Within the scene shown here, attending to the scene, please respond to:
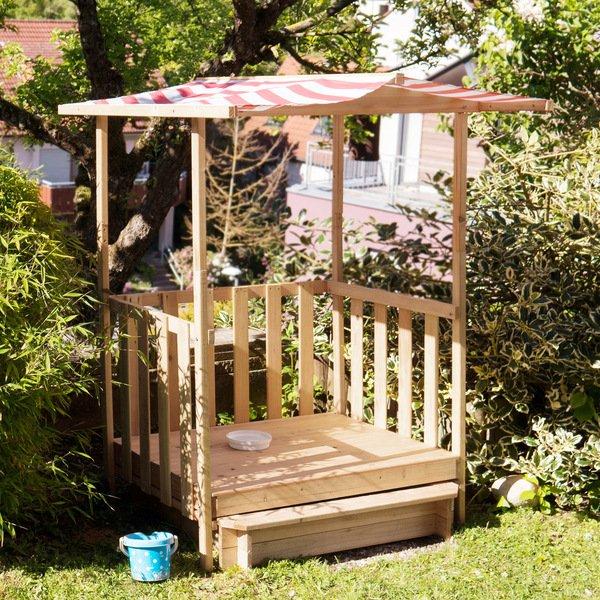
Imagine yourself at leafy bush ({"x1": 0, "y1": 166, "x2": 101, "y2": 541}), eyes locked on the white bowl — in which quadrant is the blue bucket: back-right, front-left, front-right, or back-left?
front-right

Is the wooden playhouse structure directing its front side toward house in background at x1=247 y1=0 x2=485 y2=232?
no

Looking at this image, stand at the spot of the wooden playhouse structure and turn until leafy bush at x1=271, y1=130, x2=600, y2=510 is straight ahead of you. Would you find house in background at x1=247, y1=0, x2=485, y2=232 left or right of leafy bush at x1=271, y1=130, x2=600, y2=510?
left

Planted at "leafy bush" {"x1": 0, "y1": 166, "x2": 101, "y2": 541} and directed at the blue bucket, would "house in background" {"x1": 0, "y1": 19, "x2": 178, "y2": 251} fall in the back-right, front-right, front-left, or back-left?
back-left

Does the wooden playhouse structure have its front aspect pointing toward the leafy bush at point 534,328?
no

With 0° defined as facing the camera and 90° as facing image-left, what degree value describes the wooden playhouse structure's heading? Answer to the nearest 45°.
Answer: approximately 315°

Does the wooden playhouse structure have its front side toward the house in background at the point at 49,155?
no
